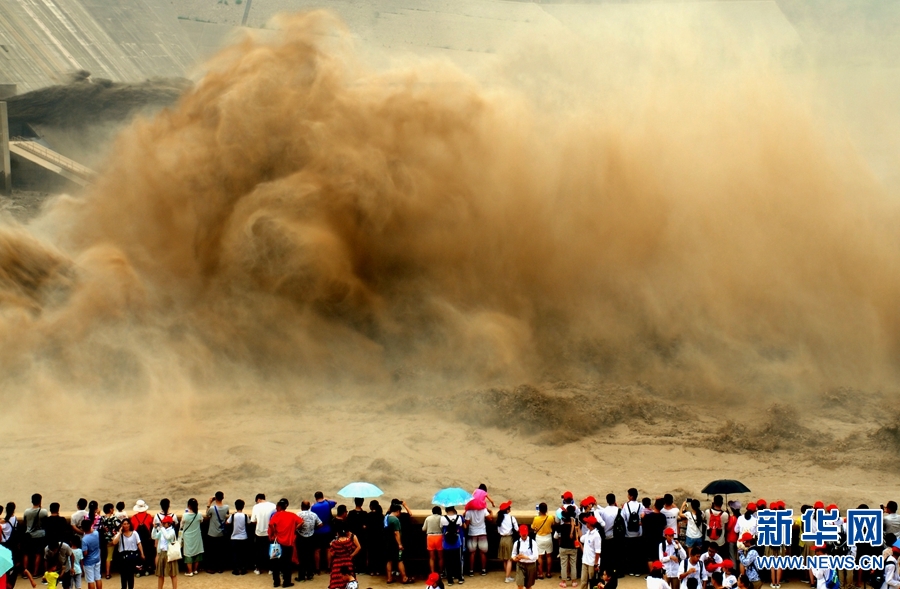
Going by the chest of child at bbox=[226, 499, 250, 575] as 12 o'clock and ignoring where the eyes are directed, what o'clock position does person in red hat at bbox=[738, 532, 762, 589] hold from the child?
The person in red hat is roughly at 4 o'clock from the child.

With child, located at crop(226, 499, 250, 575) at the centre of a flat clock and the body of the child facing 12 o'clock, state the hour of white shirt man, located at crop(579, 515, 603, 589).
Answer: The white shirt man is roughly at 4 o'clock from the child.

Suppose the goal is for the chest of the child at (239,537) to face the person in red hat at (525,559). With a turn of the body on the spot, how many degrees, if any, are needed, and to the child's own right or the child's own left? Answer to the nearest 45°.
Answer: approximately 135° to the child's own right

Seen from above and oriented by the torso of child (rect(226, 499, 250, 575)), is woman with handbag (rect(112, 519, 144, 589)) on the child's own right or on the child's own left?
on the child's own left

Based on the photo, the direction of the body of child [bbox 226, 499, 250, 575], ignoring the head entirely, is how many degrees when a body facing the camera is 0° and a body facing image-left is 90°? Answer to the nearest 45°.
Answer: approximately 180°

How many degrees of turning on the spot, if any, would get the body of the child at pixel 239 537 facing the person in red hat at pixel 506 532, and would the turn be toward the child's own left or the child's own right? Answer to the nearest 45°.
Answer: approximately 90° to the child's own right

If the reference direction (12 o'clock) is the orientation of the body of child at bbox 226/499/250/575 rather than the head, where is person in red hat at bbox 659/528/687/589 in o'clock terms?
The person in red hat is roughly at 4 o'clock from the child.
